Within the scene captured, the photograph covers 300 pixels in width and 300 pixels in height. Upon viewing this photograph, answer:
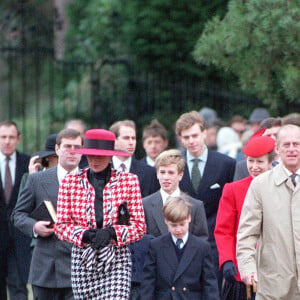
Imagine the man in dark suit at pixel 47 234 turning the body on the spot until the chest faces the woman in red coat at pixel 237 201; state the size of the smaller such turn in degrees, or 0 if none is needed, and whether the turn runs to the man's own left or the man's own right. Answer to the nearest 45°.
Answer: approximately 45° to the man's own left

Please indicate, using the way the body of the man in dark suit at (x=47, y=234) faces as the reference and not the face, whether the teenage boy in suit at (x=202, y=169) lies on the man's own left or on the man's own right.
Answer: on the man's own left

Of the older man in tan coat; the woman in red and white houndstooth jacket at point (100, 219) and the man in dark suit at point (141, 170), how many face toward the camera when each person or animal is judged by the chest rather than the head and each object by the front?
3

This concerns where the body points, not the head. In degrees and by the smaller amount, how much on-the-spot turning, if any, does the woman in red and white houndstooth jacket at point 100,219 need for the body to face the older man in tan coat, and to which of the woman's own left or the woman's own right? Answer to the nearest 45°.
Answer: approximately 90° to the woman's own left

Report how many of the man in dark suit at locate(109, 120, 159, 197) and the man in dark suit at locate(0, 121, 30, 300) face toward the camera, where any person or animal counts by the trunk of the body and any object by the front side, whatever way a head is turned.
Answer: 2

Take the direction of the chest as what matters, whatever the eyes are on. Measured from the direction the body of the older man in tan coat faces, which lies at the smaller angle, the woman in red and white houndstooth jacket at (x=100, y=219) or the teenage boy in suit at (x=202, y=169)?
the woman in red and white houndstooth jacket

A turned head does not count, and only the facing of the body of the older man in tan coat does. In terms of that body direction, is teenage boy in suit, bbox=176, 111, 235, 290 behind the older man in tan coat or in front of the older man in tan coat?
behind

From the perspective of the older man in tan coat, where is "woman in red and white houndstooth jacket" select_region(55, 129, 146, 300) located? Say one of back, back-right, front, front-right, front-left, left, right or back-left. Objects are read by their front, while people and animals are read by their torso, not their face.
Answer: right

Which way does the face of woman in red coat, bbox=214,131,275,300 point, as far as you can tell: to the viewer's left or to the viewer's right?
to the viewer's left

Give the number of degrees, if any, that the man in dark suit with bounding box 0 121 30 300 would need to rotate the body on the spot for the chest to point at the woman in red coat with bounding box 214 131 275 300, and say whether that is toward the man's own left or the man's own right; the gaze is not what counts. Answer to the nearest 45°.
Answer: approximately 45° to the man's own left
